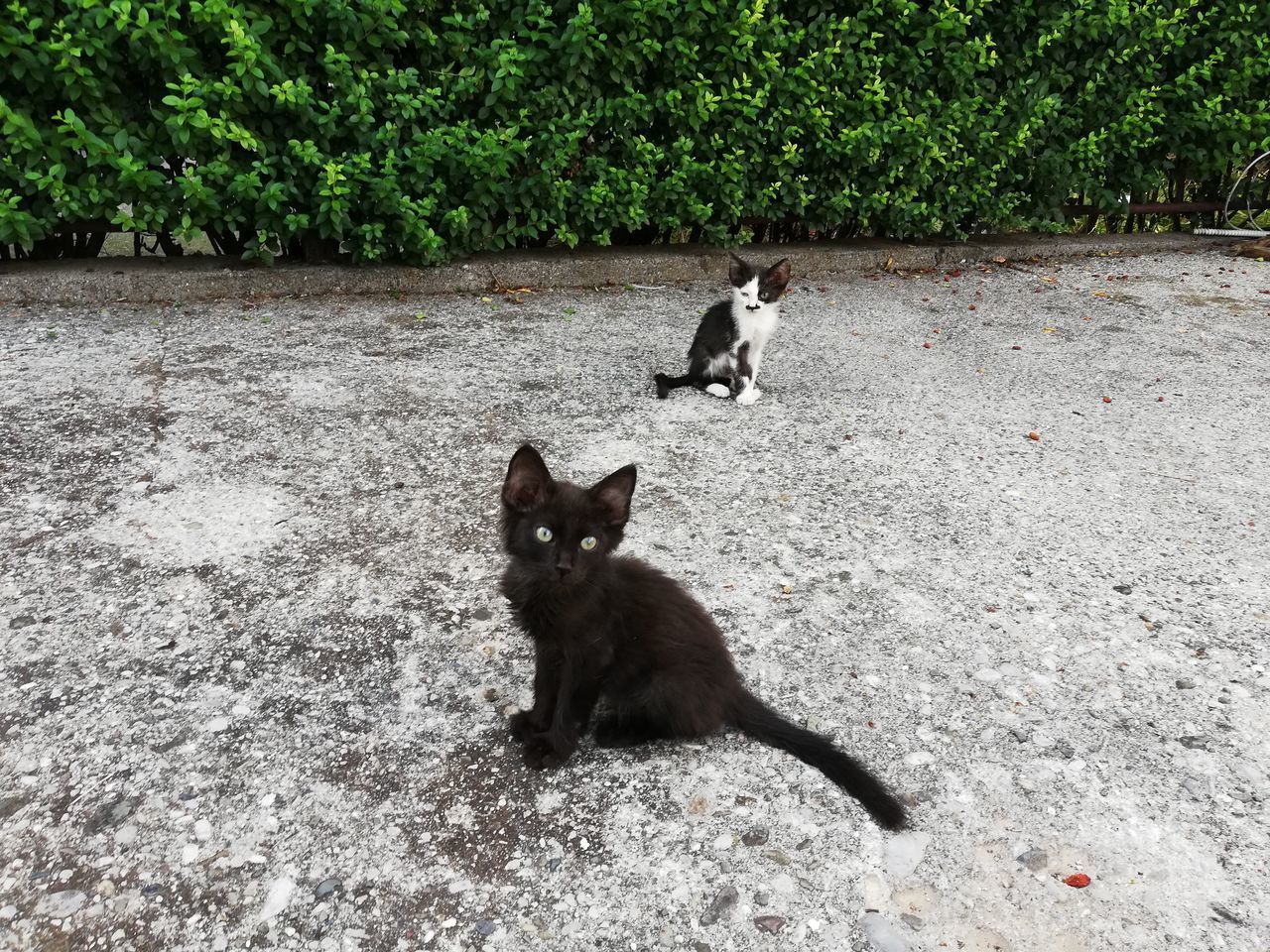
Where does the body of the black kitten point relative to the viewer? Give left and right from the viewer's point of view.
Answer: facing the viewer and to the left of the viewer

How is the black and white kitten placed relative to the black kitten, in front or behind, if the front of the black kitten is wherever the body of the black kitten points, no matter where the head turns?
behind

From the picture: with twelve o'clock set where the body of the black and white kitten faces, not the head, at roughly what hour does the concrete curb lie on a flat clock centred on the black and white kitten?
The concrete curb is roughly at 6 o'clock from the black and white kitten.

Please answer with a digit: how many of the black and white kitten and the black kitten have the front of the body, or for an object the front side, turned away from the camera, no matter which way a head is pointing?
0

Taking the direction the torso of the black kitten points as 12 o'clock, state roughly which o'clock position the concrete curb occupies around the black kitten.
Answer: The concrete curb is roughly at 4 o'clock from the black kitten.

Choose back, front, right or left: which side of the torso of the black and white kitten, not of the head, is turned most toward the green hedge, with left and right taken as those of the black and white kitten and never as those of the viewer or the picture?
back

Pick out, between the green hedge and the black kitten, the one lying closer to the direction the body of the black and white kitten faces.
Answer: the black kitten

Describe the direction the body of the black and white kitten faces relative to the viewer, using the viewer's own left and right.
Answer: facing the viewer and to the right of the viewer
